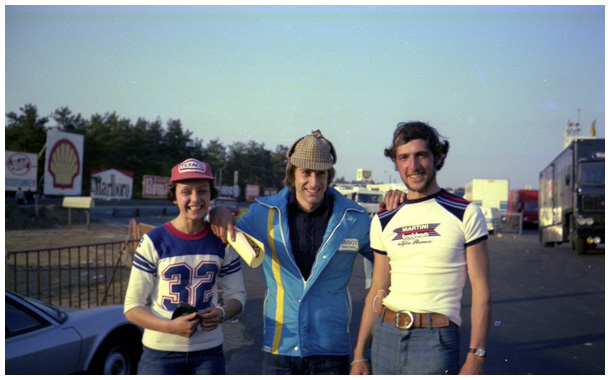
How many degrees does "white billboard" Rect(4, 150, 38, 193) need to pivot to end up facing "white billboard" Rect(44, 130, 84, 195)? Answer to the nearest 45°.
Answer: approximately 90° to its left

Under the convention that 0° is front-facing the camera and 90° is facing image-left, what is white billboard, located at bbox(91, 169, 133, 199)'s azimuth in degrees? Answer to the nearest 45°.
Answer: approximately 0°

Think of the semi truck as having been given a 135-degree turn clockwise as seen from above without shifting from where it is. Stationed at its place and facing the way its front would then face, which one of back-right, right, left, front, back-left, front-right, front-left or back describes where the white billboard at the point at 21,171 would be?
front

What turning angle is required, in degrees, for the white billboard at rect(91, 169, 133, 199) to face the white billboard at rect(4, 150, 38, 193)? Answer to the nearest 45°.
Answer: approximately 45° to its right

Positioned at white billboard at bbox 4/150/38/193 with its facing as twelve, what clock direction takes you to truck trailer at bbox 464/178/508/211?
The truck trailer is roughly at 9 o'clock from the white billboard.

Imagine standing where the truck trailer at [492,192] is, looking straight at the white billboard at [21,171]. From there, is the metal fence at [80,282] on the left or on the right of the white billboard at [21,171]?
left

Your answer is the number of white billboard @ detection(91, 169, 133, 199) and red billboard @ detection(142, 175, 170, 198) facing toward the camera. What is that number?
2

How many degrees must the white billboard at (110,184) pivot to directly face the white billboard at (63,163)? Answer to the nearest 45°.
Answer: approximately 45° to its right

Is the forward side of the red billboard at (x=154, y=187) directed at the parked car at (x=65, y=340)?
yes
